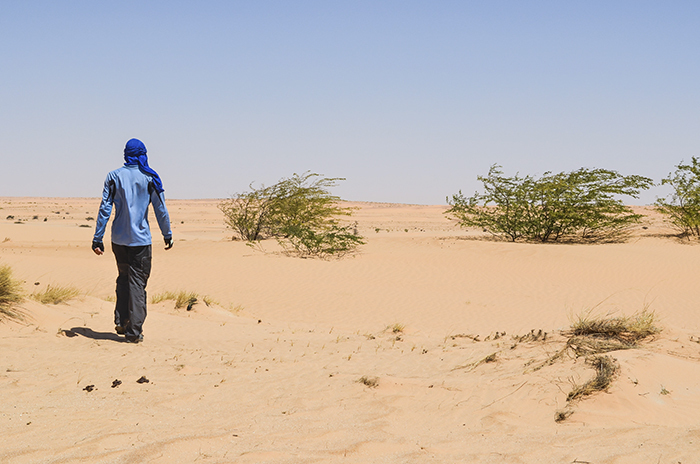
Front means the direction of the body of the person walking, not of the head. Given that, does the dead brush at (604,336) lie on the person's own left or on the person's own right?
on the person's own right

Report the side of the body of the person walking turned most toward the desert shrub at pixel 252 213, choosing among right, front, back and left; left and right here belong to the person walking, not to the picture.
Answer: front

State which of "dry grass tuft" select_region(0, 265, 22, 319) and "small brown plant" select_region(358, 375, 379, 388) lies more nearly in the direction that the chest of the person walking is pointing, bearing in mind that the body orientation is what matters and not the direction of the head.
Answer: the dry grass tuft

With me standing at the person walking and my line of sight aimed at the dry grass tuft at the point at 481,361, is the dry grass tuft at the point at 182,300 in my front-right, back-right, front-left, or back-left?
back-left

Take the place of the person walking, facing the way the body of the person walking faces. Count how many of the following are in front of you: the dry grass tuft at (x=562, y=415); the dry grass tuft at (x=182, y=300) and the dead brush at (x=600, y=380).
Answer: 1

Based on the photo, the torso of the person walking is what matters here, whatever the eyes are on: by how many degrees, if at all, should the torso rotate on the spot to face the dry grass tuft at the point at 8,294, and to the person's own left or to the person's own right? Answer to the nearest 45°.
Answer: approximately 45° to the person's own left

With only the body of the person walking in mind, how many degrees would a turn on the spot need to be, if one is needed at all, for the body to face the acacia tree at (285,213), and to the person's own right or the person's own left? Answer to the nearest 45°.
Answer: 0° — they already face it

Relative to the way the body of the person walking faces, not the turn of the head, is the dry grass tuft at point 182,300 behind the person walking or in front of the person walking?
in front

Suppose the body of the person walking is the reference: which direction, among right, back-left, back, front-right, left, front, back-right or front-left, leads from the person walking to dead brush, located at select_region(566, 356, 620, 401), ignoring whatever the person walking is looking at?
back-right

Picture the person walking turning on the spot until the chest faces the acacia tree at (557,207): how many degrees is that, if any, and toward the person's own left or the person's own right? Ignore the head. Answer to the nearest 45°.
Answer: approximately 45° to the person's own right

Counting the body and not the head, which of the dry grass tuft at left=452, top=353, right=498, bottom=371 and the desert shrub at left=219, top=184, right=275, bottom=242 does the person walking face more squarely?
the desert shrub

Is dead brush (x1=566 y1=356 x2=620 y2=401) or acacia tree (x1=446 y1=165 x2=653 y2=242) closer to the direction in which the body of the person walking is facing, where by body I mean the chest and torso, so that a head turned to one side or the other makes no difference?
the acacia tree

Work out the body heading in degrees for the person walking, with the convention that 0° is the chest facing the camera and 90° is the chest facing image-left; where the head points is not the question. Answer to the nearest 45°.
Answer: approximately 180°

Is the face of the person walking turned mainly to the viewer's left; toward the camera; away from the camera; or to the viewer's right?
away from the camera

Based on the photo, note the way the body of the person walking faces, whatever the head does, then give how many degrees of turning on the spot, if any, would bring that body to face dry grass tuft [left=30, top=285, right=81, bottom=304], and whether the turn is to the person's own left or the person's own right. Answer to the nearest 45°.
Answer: approximately 45° to the person's own left
